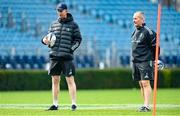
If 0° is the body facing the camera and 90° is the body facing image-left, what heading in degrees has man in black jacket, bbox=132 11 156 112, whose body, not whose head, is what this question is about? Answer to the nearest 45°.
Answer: approximately 45°

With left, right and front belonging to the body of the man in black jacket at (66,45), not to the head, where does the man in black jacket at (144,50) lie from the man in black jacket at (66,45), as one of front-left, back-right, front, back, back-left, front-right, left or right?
back-left

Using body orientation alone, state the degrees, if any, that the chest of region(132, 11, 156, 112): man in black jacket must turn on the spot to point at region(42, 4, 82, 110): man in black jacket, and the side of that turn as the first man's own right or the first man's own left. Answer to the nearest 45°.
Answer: approximately 45° to the first man's own right

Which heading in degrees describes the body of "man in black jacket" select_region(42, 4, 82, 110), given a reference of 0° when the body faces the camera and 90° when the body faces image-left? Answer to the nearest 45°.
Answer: approximately 45°
